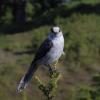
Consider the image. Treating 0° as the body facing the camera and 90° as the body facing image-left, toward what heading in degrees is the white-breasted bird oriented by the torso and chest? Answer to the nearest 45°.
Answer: approximately 315°
